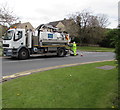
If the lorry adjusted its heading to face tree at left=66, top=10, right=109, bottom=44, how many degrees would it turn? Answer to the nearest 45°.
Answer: approximately 180°

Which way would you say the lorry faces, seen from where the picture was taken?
facing the viewer and to the left of the viewer
